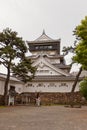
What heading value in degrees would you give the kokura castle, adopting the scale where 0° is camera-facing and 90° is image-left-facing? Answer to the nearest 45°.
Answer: approximately 0°
